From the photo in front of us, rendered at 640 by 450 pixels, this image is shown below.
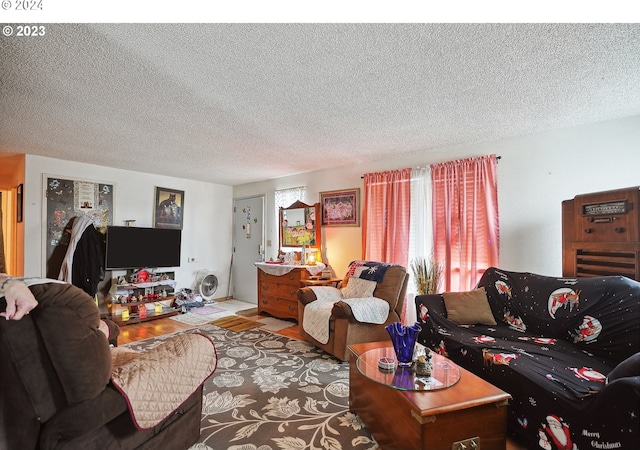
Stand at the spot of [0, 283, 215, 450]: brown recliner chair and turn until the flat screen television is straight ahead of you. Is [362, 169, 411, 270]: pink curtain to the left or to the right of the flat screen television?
right

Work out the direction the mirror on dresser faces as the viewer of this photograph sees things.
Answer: facing the viewer and to the left of the viewer

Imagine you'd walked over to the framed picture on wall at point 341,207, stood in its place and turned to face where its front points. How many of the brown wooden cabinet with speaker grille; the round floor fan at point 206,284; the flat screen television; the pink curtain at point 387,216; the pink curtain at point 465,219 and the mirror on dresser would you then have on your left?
3

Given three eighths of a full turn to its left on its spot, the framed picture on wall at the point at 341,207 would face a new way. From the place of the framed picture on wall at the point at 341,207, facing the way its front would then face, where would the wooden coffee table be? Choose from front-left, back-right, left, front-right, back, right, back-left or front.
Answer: right

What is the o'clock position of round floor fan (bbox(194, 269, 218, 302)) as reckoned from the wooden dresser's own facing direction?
The round floor fan is roughly at 3 o'clock from the wooden dresser.

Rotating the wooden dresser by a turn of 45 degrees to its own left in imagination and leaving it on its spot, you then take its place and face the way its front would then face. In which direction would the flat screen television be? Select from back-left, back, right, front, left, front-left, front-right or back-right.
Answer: right

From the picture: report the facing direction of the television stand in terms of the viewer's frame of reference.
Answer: facing the viewer and to the right of the viewer

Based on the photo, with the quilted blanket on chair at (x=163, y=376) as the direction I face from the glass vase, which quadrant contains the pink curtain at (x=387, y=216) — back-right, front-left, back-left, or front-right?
back-right

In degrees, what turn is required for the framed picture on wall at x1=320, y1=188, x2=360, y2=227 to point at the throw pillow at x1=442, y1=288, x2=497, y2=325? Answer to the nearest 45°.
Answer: approximately 90° to its left

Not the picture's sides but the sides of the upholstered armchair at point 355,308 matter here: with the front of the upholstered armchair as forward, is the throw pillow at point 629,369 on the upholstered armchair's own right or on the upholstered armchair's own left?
on the upholstered armchair's own left

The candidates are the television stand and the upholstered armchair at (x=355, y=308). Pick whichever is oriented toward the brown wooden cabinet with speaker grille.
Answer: the television stand

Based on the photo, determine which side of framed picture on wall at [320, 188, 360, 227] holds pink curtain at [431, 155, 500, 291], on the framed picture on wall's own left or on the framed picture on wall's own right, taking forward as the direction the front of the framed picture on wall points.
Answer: on the framed picture on wall's own left

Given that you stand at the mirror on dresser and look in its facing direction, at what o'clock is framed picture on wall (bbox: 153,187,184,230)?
The framed picture on wall is roughly at 2 o'clock from the mirror on dresser.

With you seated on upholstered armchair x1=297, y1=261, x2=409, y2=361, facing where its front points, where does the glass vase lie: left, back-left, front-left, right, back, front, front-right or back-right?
front-left
